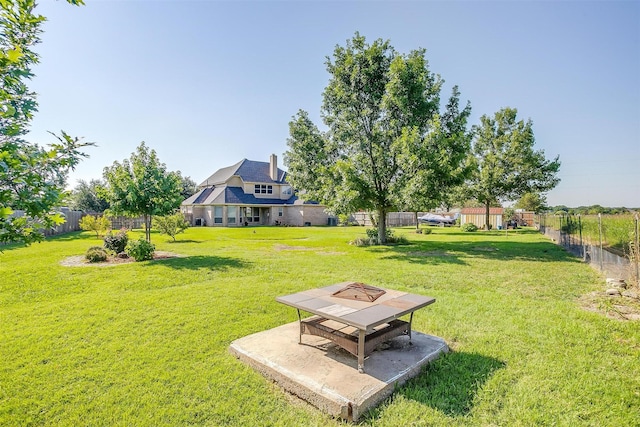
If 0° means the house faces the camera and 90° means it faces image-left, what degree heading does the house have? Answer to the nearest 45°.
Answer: approximately 180°

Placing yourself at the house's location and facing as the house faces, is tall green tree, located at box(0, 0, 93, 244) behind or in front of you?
behind

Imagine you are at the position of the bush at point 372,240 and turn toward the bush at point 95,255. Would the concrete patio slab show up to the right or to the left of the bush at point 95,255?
left

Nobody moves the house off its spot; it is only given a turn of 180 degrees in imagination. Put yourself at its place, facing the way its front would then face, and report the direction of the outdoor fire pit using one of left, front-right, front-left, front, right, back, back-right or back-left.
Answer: front

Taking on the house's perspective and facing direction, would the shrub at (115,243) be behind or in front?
behind

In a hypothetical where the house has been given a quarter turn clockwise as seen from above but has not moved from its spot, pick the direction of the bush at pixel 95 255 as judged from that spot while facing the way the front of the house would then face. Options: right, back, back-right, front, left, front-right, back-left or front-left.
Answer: right

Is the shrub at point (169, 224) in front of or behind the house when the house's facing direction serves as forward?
behind

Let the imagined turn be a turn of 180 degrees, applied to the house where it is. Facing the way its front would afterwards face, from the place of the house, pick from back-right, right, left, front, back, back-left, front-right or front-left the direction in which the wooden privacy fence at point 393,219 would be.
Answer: left

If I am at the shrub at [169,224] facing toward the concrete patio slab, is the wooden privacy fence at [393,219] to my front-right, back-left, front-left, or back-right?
back-left

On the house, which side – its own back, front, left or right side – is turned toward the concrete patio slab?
back

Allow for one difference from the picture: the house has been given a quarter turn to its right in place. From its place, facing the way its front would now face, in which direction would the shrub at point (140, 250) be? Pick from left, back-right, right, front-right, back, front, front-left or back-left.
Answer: right

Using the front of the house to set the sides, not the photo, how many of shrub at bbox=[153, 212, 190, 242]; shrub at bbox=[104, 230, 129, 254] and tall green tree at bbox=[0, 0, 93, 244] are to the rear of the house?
3
